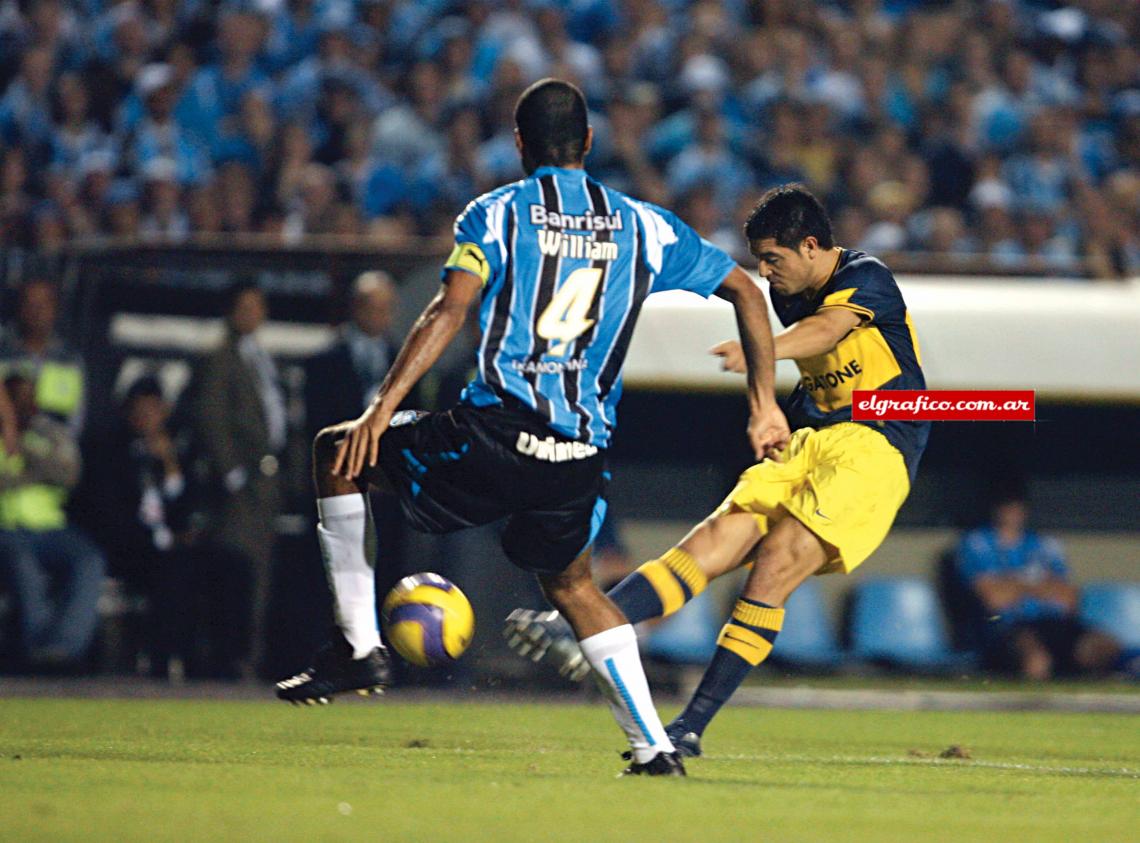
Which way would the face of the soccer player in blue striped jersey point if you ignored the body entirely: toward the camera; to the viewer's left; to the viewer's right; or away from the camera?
away from the camera

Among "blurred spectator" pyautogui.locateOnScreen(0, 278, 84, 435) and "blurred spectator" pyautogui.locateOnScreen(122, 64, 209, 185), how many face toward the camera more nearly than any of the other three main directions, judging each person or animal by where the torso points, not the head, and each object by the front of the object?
2

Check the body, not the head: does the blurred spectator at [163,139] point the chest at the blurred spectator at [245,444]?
yes

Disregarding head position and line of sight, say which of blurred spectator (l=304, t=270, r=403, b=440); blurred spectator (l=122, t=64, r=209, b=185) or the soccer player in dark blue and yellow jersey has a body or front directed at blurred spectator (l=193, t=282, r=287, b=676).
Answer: blurred spectator (l=122, t=64, r=209, b=185)

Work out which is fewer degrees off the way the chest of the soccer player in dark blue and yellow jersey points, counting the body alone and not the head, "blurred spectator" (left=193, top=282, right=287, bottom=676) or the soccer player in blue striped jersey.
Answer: the soccer player in blue striped jersey

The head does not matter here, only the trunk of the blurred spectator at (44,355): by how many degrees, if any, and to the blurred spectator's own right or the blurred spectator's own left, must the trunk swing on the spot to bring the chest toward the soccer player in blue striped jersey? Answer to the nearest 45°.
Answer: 0° — they already face them

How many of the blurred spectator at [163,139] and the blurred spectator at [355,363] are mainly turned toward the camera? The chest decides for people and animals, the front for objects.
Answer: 2

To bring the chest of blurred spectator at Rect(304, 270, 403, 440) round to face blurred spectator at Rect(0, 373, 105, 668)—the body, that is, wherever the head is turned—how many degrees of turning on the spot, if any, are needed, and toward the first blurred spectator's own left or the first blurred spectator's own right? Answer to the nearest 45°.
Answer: approximately 90° to the first blurred spectator's own right
